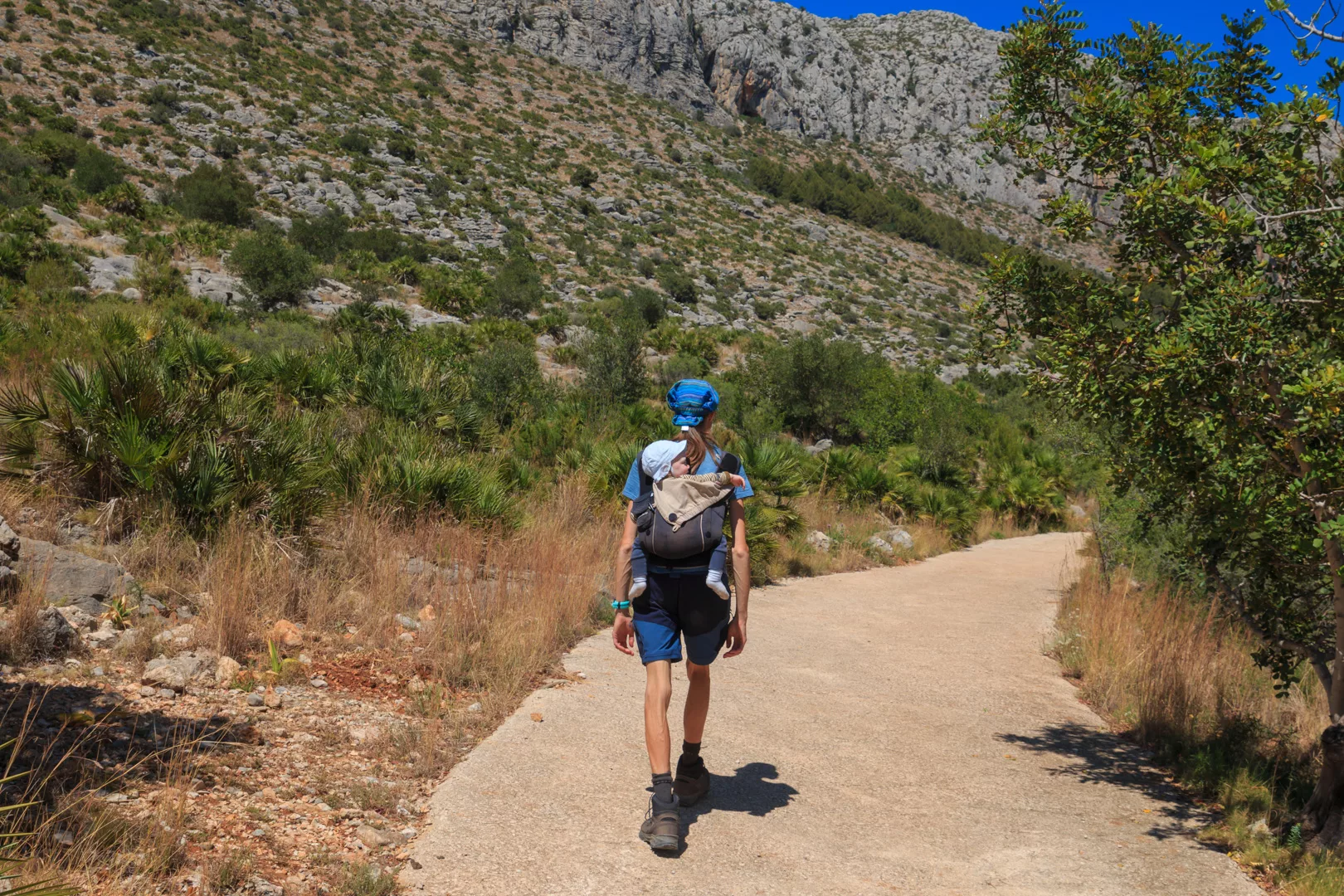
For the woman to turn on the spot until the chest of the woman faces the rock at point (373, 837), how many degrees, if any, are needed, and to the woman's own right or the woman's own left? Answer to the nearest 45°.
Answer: approximately 135° to the woman's own left

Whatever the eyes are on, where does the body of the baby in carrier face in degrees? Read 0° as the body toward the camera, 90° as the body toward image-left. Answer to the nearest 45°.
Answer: approximately 180°

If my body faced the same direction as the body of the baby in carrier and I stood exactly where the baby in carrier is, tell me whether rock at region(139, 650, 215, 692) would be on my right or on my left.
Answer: on my left

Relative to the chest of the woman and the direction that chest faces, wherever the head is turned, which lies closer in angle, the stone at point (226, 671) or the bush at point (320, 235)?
the bush

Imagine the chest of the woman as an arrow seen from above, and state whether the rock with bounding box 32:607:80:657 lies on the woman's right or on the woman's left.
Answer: on the woman's left

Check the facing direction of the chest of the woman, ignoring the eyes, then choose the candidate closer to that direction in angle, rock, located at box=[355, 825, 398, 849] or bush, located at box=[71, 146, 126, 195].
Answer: the bush

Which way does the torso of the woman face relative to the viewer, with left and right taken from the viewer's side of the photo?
facing away from the viewer
